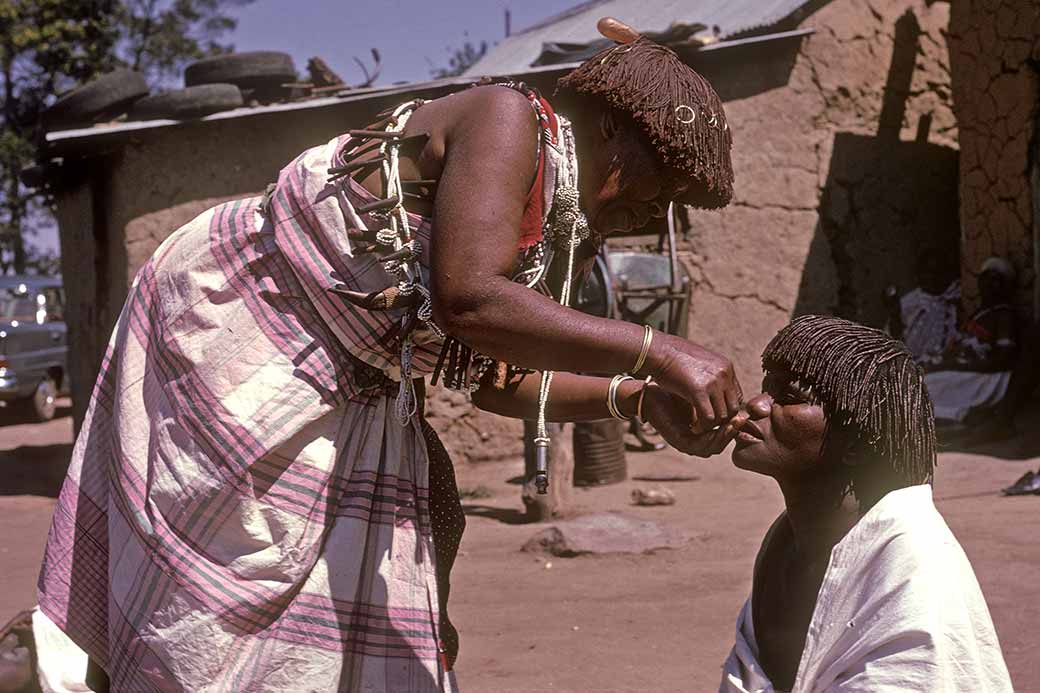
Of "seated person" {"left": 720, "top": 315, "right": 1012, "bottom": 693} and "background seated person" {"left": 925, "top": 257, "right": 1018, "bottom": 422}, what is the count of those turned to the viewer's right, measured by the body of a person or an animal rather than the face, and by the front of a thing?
0

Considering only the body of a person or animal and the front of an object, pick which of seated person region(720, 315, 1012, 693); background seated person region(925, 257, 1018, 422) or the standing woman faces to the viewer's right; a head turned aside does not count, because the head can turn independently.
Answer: the standing woman

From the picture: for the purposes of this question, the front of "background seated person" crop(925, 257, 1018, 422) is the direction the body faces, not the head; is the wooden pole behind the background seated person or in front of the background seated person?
in front

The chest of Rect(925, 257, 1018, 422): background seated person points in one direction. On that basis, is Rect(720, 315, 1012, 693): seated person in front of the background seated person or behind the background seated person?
in front

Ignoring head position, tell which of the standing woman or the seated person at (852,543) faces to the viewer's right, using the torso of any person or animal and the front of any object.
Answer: the standing woman

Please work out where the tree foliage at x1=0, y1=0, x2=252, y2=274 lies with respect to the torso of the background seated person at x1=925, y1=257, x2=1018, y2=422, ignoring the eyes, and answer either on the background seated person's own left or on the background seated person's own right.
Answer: on the background seated person's own right

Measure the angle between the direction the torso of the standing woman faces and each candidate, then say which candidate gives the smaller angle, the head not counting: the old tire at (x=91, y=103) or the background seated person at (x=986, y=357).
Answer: the background seated person

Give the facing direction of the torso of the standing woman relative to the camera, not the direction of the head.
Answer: to the viewer's right

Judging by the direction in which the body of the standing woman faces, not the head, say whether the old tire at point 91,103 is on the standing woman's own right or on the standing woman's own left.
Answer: on the standing woman's own left

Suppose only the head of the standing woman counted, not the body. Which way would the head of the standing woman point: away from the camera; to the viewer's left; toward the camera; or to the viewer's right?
to the viewer's right

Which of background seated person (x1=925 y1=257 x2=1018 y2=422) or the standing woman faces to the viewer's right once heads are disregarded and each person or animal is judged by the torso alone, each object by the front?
the standing woman

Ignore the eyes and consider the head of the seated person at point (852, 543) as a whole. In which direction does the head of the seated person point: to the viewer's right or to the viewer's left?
to the viewer's left

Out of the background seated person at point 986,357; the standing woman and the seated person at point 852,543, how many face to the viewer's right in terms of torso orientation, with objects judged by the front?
1

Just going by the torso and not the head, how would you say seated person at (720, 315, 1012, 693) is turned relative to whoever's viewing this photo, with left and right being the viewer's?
facing the viewer and to the left of the viewer

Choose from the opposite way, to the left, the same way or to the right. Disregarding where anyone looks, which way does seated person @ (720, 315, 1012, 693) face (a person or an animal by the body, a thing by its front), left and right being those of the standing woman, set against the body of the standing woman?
the opposite way

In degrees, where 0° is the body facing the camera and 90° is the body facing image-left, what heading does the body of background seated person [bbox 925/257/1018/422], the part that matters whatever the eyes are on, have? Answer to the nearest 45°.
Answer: approximately 45°

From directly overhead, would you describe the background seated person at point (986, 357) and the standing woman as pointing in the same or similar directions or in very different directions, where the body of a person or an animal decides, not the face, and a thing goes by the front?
very different directions

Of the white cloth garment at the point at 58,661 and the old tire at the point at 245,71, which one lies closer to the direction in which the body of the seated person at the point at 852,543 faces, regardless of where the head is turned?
the white cloth garment
